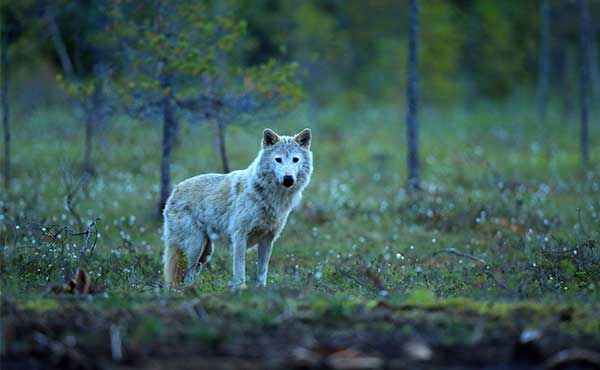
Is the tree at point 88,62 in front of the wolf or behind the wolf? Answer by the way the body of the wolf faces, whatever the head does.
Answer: behind

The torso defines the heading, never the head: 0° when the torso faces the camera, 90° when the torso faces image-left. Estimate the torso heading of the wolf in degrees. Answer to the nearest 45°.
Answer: approximately 315°

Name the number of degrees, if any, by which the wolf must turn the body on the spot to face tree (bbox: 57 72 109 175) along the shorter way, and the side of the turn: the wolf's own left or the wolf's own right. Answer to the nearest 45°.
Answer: approximately 180°
